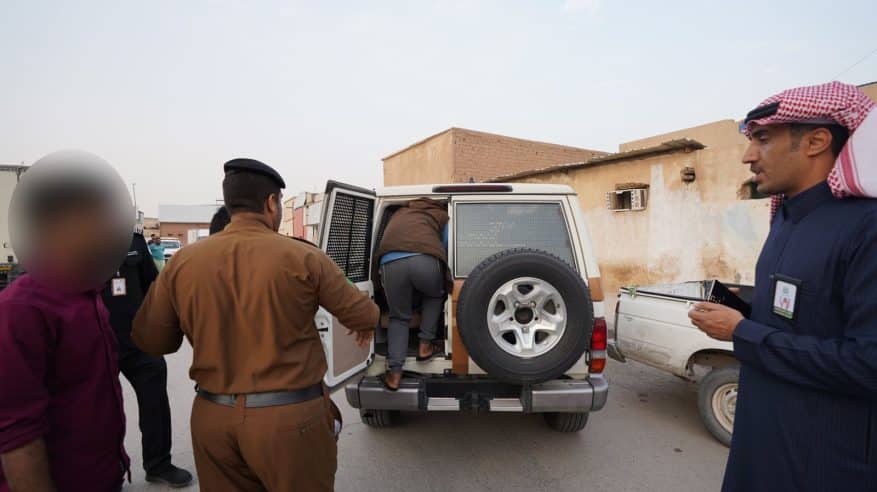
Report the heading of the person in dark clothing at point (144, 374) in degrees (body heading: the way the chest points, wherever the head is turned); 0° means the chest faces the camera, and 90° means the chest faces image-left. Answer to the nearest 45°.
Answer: approximately 315°

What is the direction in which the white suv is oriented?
away from the camera

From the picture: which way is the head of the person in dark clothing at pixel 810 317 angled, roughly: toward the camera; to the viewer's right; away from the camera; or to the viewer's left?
to the viewer's left

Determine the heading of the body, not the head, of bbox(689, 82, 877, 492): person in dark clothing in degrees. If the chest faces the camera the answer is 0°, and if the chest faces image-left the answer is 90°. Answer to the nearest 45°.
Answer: approximately 90°

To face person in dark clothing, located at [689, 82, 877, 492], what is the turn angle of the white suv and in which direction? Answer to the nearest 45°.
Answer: approximately 135° to its right

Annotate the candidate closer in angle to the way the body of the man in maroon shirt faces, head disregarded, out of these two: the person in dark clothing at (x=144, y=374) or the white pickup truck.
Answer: the white pickup truck

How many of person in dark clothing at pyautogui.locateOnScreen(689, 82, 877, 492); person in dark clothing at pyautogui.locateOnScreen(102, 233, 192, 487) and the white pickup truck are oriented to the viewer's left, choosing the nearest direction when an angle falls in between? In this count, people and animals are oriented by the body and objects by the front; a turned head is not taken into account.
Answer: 1

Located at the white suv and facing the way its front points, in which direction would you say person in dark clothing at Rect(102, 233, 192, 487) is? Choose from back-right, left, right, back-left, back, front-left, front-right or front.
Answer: left
